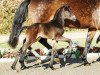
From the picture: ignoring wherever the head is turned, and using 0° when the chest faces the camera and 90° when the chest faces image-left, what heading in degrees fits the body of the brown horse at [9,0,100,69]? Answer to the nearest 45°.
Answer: approximately 270°

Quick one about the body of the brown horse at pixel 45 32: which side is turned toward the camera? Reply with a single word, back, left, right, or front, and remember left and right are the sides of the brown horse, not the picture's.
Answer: right

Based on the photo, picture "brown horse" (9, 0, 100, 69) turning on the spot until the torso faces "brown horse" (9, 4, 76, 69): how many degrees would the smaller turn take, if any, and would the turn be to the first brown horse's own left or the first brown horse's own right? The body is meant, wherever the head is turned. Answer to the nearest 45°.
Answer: approximately 135° to the first brown horse's own right

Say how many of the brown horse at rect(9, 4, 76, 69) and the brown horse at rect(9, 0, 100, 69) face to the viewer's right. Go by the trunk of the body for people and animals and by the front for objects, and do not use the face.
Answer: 2

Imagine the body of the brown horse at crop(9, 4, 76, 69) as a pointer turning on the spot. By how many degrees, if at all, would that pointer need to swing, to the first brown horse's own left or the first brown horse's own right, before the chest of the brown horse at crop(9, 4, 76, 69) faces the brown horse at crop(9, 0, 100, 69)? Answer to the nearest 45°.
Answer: approximately 45° to the first brown horse's own left

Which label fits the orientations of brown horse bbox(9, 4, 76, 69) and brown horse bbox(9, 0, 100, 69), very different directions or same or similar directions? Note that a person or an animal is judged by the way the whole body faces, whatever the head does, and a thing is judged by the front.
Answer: same or similar directions
